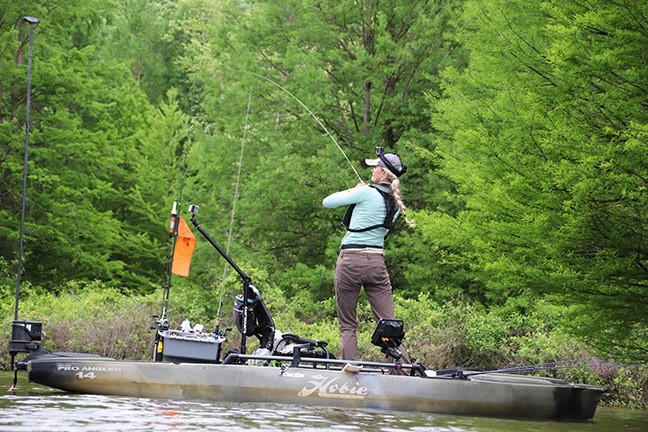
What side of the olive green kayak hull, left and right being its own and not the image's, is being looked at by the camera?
right

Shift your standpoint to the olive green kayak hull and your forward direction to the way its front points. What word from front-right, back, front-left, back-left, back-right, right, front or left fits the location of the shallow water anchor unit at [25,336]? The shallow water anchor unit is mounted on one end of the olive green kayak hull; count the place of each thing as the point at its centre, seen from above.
back
